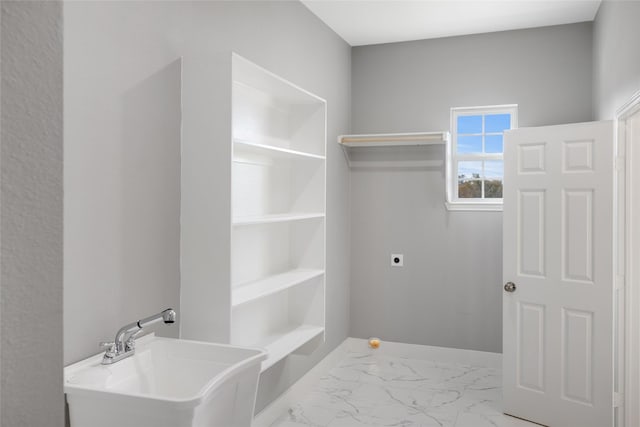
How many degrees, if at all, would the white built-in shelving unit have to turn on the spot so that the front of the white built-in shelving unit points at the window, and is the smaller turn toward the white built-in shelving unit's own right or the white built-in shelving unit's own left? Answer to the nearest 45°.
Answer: approximately 90° to the white built-in shelving unit's own left

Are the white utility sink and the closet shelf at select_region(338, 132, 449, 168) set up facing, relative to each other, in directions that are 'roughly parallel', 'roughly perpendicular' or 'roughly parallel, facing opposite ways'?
roughly perpendicular

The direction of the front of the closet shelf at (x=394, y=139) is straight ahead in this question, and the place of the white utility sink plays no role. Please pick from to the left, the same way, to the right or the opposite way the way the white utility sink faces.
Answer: to the left

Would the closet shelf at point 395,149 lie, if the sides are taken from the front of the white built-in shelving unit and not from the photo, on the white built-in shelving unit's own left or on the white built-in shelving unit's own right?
on the white built-in shelving unit's own left

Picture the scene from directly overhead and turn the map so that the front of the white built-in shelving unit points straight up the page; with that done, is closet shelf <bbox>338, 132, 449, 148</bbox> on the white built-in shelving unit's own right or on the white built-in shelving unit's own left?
on the white built-in shelving unit's own left

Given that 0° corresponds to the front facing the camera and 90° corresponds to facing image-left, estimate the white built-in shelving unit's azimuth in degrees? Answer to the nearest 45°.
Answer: approximately 315°

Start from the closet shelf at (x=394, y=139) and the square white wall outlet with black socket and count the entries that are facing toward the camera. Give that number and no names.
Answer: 2

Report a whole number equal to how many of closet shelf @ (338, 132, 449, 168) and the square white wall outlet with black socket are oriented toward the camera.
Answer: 2

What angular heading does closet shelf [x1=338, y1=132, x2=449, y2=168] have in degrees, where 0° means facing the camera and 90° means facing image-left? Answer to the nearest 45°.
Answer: approximately 0°

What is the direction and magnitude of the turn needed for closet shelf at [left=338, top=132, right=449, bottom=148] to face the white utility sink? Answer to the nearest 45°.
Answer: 0° — it already faces it
